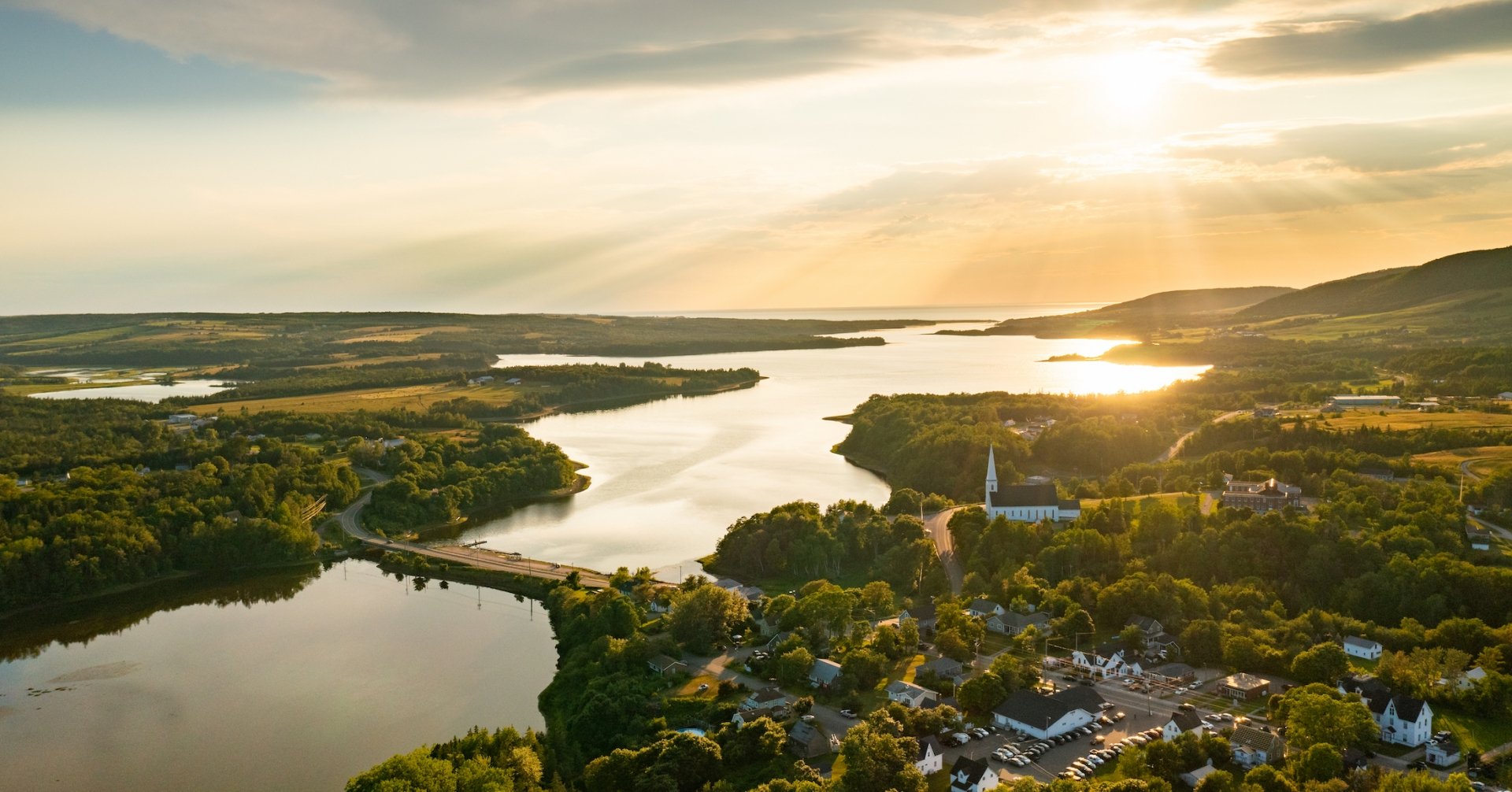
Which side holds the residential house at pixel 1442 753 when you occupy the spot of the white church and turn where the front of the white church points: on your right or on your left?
on your left

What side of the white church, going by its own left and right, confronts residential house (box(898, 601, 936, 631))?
left

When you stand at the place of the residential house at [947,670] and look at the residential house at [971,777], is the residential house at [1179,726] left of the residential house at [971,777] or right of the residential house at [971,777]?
left

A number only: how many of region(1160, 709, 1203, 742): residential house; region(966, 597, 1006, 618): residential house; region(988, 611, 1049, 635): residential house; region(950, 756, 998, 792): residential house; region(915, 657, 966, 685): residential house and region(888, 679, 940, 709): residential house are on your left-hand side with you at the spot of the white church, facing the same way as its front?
6

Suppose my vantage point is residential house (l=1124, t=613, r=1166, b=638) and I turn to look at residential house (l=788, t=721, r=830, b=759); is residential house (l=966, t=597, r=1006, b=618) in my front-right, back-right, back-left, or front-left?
front-right

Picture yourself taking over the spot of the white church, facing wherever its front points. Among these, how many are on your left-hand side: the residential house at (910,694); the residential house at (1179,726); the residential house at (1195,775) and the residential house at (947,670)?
4

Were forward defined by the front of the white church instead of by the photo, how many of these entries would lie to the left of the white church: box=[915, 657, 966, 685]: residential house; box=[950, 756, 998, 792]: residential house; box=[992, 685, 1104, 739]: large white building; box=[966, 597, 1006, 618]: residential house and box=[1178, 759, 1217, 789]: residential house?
5

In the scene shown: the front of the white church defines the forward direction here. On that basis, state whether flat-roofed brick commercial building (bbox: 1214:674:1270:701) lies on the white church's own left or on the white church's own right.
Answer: on the white church's own left

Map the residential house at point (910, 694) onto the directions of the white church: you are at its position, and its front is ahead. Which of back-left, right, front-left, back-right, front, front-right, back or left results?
left

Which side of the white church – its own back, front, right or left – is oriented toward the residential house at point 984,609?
left

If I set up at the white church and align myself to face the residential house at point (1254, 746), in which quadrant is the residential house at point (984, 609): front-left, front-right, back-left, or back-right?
front-right

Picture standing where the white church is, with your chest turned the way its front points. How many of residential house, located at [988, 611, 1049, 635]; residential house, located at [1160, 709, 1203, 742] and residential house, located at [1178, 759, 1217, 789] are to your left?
3

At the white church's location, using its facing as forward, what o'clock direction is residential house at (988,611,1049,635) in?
The residential house is roughly at 9 o'clock from the white church.

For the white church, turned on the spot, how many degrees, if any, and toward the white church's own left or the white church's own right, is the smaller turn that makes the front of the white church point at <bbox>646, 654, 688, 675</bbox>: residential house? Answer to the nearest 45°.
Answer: approximately 45° to the white church's own left

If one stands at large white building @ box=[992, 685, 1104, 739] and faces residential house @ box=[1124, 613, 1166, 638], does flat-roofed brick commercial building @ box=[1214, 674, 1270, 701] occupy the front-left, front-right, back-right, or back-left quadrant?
front-right

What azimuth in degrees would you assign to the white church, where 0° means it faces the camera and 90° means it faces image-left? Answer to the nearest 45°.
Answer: approximately 90°

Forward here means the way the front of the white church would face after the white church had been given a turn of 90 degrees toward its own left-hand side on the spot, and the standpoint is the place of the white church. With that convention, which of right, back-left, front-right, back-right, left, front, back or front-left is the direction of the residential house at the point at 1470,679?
front-left
